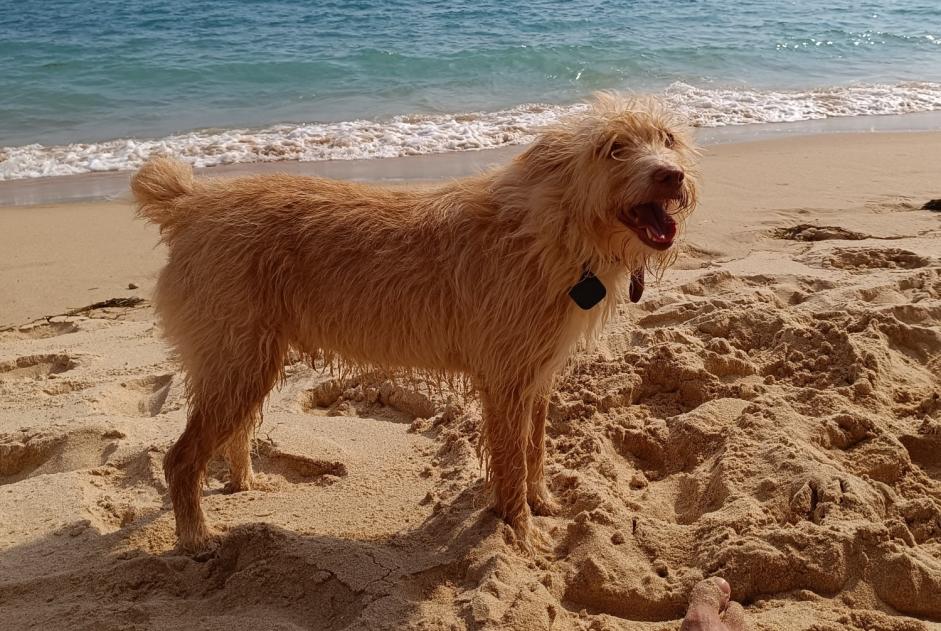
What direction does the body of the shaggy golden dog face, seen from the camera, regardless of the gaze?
to the viewer's right
